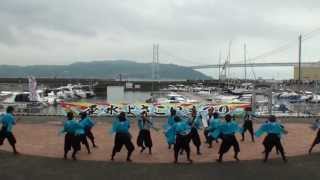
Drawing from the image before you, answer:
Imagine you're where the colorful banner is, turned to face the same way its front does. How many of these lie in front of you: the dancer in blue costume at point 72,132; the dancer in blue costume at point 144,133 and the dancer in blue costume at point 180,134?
3

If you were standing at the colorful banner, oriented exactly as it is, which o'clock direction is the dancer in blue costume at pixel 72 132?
The dancer in blue costume is roughly at 12 o'clock from the colorful banner.

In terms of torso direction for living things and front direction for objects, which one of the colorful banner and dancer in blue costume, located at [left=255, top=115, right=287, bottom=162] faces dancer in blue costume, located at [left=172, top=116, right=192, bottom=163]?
the colorful banner

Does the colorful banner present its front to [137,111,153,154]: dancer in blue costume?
yes
